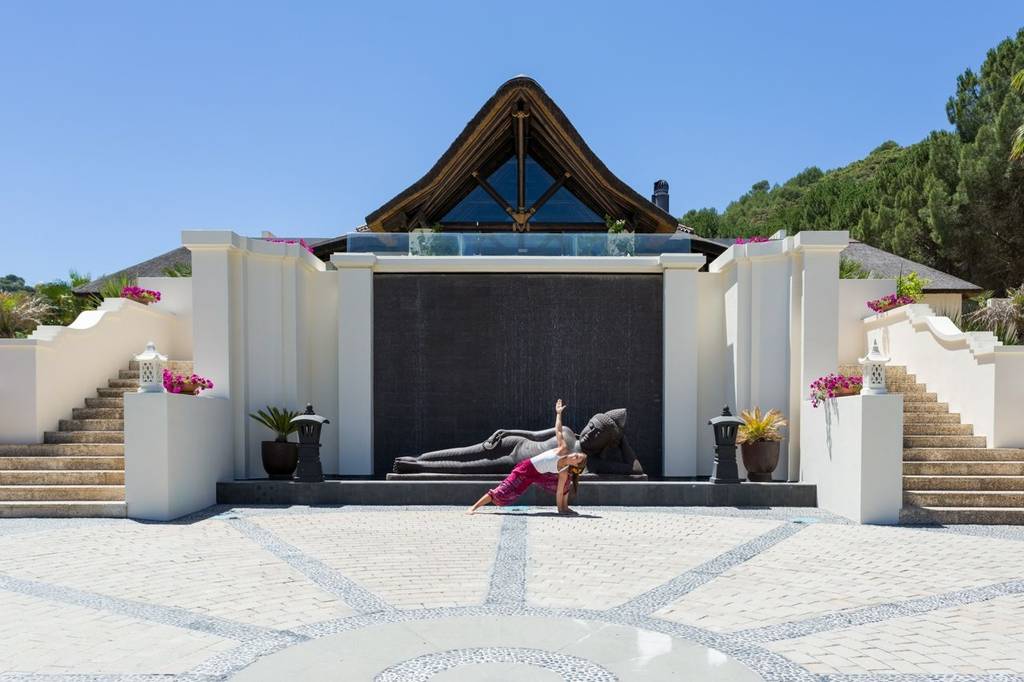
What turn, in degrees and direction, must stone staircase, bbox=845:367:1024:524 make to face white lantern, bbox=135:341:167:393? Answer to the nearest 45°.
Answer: approximately 45° to its right

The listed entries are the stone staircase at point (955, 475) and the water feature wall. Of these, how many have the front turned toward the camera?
2

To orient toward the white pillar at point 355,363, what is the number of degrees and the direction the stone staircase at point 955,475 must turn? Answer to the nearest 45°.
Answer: approximately 90° to its right

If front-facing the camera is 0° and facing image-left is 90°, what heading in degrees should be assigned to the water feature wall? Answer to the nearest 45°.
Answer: approximately 0°

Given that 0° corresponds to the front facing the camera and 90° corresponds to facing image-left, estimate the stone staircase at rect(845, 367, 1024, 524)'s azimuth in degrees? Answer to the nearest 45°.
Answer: approximately 0°
